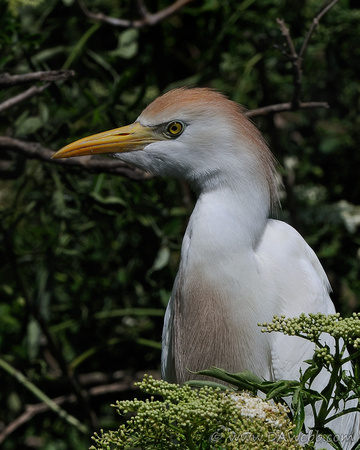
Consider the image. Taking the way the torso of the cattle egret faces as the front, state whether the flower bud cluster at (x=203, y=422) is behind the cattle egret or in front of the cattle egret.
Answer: in front

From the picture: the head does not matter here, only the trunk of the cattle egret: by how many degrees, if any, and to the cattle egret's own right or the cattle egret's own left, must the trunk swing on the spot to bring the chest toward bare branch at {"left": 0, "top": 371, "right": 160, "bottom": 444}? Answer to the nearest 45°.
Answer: approximately 90° to the cattle egret's own right

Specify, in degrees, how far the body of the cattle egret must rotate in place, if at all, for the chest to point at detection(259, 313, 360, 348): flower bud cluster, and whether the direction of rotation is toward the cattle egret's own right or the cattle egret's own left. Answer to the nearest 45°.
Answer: approximately 45° to the cattle egret's own left

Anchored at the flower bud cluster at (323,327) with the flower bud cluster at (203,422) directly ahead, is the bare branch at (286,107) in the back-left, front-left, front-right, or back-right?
back-right

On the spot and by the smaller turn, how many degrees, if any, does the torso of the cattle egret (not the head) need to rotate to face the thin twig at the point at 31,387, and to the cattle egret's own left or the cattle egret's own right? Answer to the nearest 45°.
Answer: approximately 90° to the cattle egret's own right

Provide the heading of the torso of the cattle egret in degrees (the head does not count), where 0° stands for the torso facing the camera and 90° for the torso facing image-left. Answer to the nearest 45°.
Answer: approximately 45°
